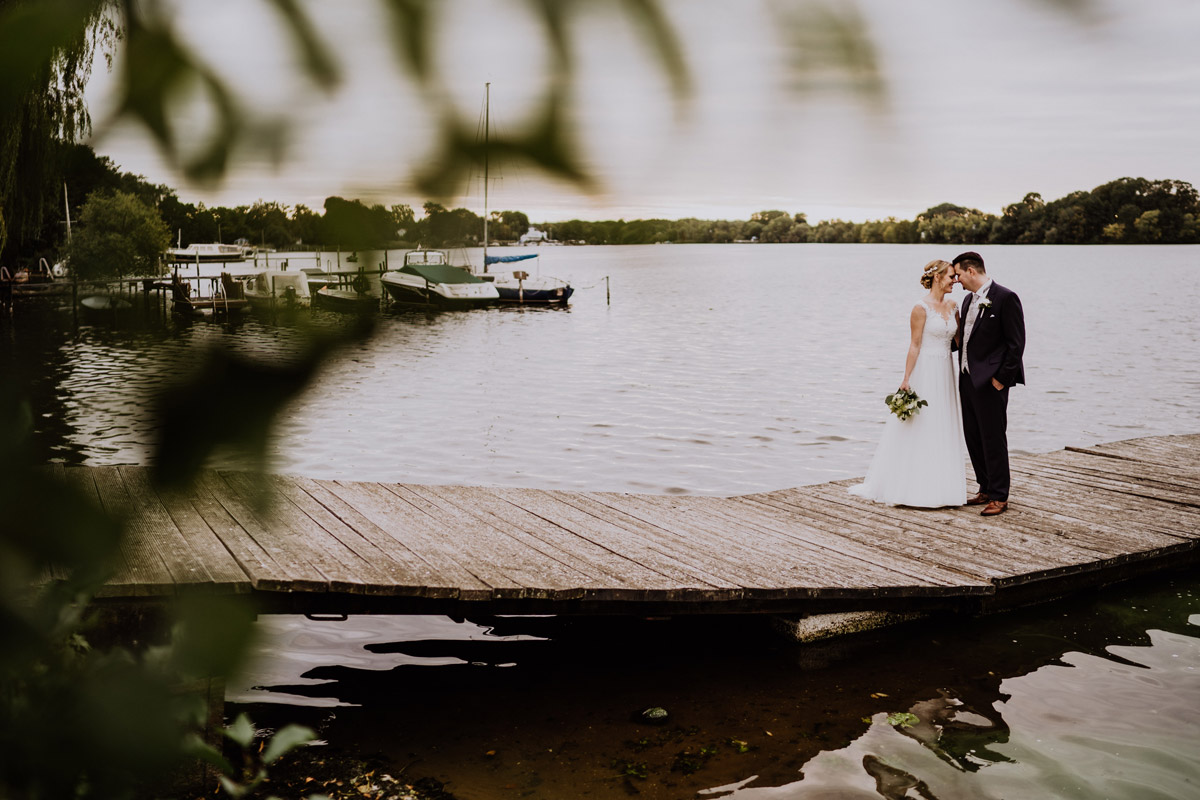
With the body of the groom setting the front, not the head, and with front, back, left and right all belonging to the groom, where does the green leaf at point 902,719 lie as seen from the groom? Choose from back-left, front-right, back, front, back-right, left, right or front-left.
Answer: front-left

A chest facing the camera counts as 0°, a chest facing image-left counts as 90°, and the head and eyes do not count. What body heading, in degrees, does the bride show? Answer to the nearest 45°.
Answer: approximately 315°

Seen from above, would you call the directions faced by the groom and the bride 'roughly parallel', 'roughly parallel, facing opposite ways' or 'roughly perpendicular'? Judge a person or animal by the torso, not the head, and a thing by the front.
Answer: roughly perpendicular

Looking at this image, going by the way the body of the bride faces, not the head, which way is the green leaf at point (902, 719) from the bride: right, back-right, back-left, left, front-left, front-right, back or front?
front-right

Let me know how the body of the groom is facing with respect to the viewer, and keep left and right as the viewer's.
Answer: facing the viewer and to the left of the viewer

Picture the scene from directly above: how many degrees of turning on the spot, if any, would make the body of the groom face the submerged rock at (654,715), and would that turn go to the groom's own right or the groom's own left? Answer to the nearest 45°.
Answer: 0° — they already face it

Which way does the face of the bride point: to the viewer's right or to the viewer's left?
to the viewer's right

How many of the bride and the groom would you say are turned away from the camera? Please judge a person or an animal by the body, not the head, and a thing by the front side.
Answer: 0
